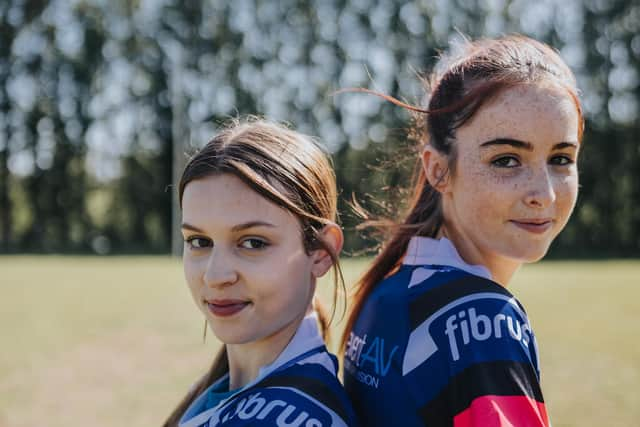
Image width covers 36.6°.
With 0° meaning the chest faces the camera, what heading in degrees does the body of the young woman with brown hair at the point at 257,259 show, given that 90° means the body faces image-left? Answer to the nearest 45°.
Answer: approximately 45°
